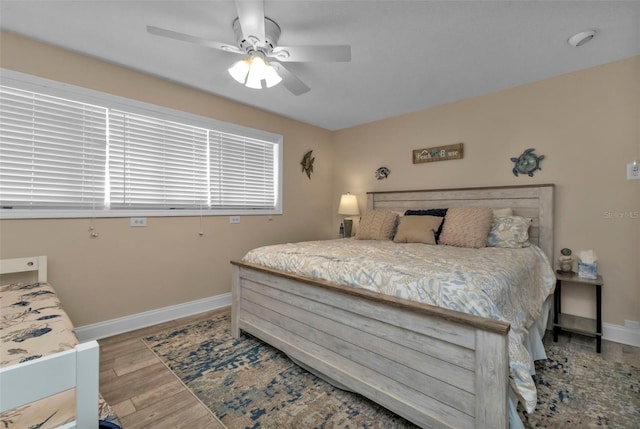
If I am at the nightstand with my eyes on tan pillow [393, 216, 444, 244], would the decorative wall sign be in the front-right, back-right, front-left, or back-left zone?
front-right

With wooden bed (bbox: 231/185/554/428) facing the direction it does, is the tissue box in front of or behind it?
behind

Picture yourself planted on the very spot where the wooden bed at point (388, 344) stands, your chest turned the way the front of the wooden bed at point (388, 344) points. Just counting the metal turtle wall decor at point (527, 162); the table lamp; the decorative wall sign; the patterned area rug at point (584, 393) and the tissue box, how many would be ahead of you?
0

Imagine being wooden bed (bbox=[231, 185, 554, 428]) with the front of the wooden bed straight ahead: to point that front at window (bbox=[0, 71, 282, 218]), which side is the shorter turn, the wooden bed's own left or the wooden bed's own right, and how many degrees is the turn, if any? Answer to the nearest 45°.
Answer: approximately 45° to the wooden bed's own right

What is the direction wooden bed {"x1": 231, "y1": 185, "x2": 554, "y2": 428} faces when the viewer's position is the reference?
facing the viewer and to the left of the viewer

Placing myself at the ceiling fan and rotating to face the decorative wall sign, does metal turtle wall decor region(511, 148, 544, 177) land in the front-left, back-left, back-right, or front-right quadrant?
front-right

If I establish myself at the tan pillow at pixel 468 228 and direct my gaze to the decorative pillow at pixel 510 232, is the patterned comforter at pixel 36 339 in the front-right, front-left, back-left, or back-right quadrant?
back-right

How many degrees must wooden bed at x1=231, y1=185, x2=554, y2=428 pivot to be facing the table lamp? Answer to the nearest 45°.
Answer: approximately 135° to its right

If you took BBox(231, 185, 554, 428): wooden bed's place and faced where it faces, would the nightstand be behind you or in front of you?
behind

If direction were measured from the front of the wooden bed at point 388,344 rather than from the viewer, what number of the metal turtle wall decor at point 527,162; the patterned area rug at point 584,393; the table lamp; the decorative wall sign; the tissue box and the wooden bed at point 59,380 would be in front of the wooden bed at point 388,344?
1

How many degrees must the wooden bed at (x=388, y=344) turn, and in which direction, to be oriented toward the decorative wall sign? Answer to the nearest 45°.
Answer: approximately 135° to its right

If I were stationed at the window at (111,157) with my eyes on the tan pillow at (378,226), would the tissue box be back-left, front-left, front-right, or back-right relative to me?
front-right
